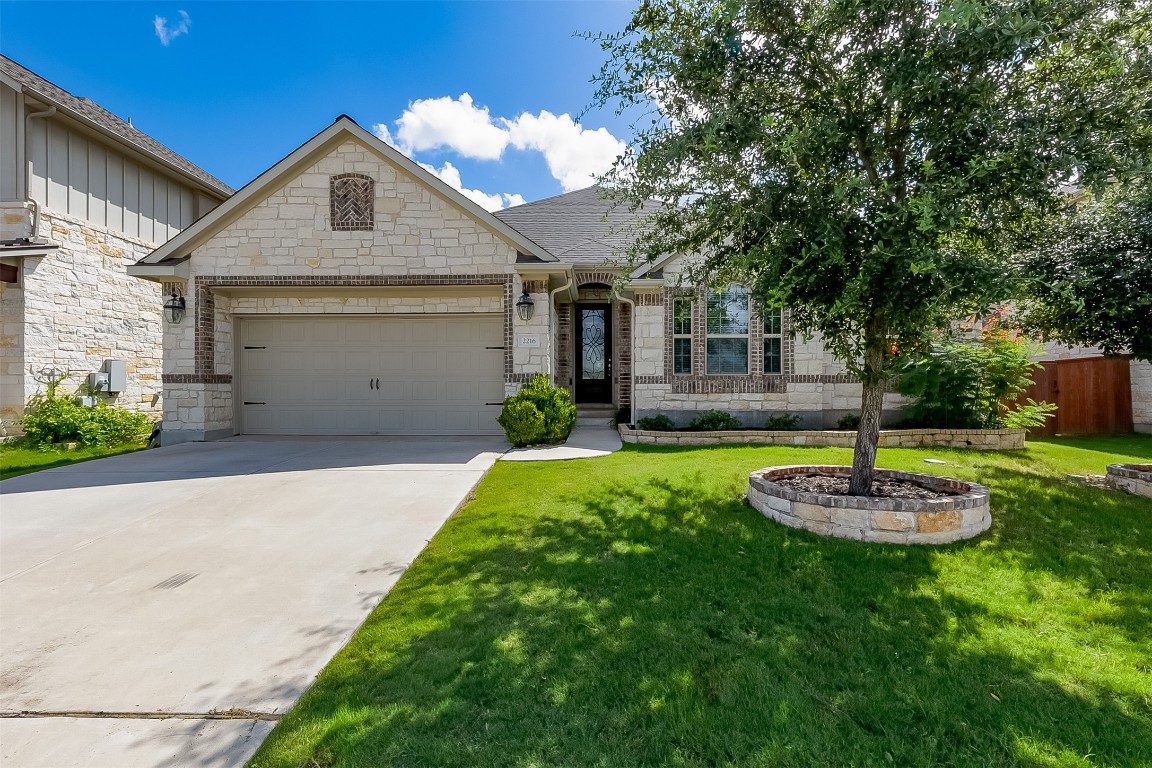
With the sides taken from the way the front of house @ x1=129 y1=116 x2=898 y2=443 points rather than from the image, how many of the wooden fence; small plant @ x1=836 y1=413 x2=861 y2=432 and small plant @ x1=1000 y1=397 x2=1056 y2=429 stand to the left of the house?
3

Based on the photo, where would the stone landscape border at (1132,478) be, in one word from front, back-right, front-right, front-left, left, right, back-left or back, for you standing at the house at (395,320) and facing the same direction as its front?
front-left

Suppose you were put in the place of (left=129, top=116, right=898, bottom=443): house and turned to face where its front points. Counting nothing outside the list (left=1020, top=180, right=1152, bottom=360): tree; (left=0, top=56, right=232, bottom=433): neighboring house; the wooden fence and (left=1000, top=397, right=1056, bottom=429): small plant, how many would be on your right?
1

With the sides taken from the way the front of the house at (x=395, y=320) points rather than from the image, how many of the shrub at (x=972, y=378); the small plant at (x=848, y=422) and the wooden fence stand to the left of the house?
3

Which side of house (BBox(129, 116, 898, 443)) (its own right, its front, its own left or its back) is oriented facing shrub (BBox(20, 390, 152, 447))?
right

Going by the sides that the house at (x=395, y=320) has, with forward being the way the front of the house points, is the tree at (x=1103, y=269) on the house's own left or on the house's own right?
on the house's own left

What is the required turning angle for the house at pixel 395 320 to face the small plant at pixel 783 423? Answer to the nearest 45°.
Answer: approximately 90° to its left

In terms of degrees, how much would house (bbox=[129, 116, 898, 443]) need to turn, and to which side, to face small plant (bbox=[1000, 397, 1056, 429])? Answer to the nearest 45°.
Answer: approximately 90° to its left

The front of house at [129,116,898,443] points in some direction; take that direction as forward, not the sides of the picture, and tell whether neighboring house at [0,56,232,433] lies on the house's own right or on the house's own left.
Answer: on the house's own right

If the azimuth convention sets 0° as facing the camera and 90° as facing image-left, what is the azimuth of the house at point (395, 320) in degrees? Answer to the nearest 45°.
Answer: approximately 0°

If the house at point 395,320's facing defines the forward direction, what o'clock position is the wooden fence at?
The wooden fence is roughly at 9 o'clock from the house.

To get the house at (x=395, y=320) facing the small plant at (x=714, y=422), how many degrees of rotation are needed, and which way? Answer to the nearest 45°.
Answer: approximately 90° to its left

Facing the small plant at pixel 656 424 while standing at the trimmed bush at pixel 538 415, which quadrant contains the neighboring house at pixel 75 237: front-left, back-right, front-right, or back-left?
back-left
